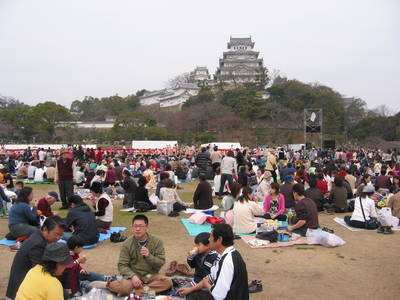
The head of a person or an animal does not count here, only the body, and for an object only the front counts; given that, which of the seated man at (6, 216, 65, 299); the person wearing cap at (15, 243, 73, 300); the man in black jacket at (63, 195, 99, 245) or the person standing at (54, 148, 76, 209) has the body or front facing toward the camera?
the person standing

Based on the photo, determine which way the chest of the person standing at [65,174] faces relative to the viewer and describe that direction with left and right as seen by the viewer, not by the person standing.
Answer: facing the viewer

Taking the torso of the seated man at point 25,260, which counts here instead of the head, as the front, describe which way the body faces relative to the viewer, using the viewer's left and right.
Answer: facing to the right of the viewer

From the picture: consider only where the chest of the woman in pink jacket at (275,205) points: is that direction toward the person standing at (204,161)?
no

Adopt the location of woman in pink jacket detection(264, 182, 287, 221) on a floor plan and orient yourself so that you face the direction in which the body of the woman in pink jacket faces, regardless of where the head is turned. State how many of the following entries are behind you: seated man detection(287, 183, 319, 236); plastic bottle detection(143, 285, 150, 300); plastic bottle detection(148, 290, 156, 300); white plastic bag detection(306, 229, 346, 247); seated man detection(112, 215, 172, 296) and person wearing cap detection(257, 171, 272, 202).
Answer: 1

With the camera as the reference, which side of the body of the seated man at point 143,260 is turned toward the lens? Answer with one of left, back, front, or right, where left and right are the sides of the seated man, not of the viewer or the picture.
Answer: front

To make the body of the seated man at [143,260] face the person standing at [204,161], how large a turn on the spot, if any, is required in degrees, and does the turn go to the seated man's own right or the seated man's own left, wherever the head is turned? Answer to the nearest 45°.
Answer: approximately 180°

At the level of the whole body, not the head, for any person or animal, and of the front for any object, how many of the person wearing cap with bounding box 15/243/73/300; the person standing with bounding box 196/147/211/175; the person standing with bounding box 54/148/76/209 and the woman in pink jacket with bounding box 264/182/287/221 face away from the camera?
1
